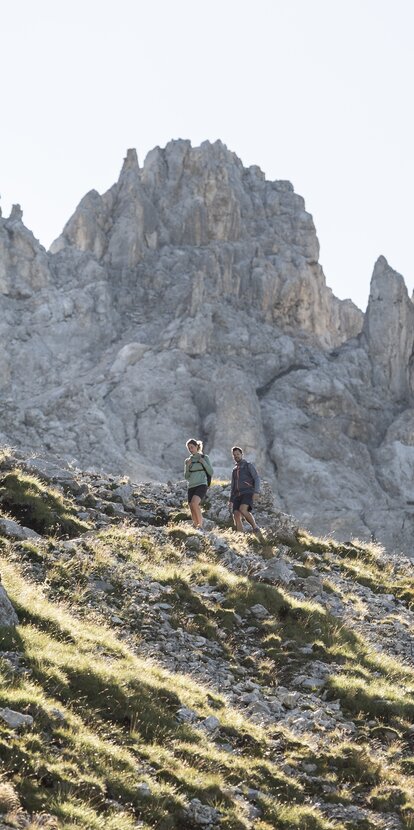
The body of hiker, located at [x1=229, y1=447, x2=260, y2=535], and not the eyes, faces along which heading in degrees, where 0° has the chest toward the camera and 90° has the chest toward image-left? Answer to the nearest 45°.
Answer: approximately 45°

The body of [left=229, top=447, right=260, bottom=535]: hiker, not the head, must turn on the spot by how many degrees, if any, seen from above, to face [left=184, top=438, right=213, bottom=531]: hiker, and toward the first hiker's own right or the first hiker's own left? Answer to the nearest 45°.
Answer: approximately 45° to the first hiker's own right
